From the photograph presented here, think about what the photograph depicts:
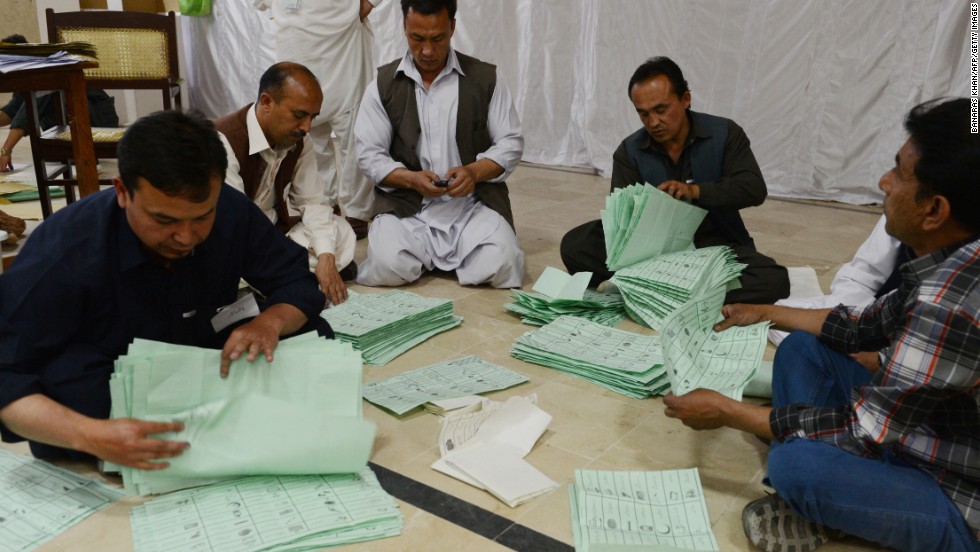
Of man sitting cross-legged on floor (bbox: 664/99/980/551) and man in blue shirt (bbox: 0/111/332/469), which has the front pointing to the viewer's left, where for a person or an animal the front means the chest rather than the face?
the man sitting cross-legged on floor

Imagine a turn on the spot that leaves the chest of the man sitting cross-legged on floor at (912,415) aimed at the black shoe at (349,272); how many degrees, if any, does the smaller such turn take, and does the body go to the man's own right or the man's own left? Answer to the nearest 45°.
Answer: approximately 45° to the man's own right

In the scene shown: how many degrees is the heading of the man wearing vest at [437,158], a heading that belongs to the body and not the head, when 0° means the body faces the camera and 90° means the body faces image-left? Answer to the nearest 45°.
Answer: approximately 0°

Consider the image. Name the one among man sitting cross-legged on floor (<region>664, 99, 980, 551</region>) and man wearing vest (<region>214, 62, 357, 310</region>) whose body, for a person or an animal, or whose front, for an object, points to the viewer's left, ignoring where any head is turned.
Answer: the man sitting cross-legged on floor

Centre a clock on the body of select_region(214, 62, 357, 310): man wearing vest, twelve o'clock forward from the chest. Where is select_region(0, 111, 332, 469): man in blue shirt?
The man in blue shirt is roughly at 2 o'clock from the man wearing vest.

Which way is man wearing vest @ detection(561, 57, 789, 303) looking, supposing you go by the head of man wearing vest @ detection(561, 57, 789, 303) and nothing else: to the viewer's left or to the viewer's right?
to the viewer's left

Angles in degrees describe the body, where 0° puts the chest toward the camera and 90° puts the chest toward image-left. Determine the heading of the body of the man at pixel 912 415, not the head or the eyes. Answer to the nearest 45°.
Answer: approximately 90°

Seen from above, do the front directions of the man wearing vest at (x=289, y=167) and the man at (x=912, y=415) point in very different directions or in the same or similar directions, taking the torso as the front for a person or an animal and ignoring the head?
very different directions

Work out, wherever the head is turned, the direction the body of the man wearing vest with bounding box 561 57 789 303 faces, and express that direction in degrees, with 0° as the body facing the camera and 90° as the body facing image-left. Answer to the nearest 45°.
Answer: approximately 45°
